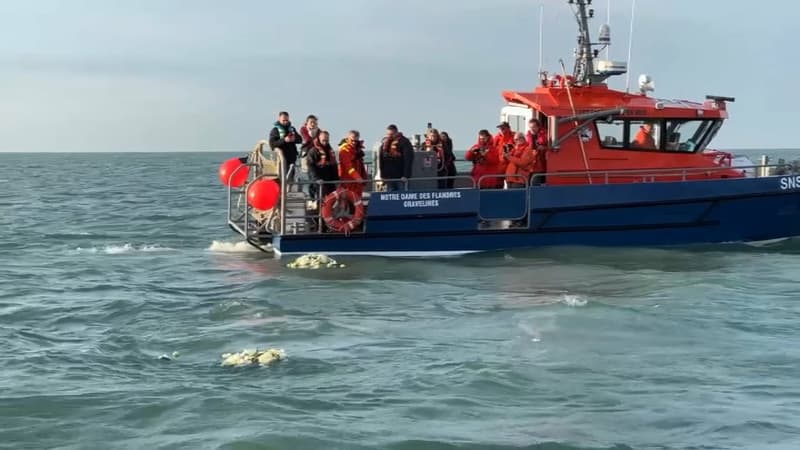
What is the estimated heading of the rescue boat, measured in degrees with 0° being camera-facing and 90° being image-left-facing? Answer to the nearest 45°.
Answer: approximately 270°
